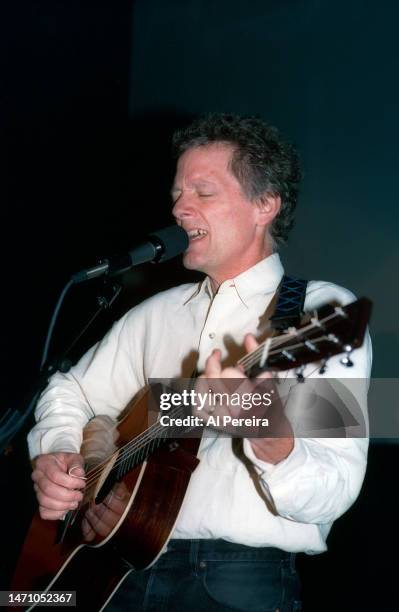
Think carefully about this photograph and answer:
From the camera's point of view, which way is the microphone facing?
to the viewer's right

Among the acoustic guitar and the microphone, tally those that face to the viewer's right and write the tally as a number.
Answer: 1

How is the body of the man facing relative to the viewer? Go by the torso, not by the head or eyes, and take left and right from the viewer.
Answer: facing the viewer and to the left of the viewer

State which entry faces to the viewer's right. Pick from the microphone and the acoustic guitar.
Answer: the microphone

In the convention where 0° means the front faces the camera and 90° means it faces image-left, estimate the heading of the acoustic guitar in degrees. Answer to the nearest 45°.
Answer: approximately 45°
